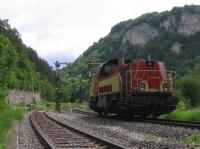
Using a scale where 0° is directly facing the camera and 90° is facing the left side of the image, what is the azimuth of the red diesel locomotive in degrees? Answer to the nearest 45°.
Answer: approximately 315°
